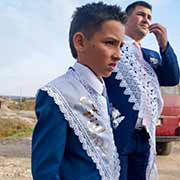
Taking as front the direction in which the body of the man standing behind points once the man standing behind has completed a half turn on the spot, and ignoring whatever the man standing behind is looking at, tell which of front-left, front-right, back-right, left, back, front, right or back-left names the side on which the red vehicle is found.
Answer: front-right

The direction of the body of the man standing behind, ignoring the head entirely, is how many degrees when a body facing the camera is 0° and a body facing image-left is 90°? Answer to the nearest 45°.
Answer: approximately 315°
